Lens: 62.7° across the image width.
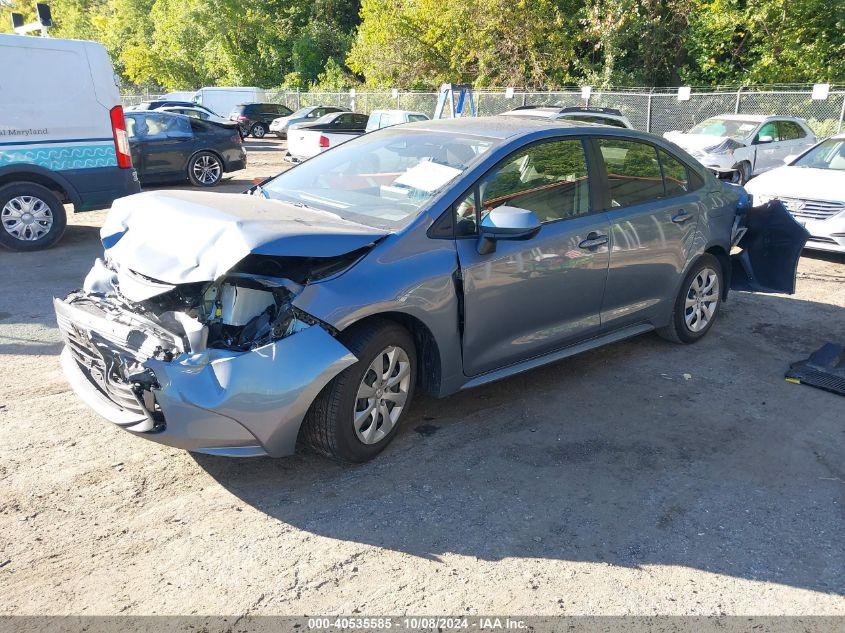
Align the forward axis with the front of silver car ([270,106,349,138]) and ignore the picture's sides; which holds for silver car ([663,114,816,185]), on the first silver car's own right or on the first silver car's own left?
on the first silver car's own left

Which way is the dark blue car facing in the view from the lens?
facing to the left of the viewer

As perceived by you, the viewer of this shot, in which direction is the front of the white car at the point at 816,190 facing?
facing the viewer and to the left of the viewer

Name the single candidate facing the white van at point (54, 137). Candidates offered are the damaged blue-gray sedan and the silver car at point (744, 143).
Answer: the silver car

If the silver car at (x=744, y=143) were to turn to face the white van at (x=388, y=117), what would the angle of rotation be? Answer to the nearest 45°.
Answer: approximately 45° to its right

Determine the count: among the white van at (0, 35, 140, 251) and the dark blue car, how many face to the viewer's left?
2

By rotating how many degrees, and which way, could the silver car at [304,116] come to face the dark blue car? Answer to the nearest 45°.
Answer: approximately 45° to its left

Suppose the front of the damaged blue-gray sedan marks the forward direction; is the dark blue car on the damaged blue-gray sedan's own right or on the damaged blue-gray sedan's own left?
on the damaged blue-gray sedan's own right

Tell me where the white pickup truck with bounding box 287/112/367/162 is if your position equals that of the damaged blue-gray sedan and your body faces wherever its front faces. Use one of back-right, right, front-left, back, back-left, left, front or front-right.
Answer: back-right

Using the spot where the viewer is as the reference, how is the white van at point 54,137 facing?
facing to the left of the viewer

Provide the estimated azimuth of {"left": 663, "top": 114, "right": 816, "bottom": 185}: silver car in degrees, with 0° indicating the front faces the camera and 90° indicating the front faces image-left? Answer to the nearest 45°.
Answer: approximately 45°

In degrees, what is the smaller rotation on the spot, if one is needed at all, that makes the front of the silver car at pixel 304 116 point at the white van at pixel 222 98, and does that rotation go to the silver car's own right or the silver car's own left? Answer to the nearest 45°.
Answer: approximately 90° to the silver car's own right

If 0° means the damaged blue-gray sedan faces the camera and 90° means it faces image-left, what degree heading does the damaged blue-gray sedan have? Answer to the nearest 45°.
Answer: approximately 45°
